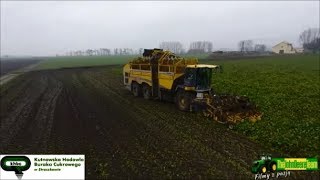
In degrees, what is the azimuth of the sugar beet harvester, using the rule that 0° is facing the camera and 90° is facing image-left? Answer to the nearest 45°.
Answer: approximately 315°
